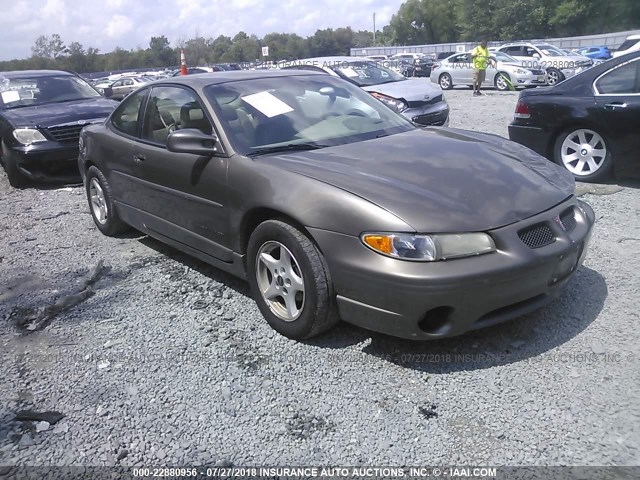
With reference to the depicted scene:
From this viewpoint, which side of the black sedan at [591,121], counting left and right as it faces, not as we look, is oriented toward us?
right

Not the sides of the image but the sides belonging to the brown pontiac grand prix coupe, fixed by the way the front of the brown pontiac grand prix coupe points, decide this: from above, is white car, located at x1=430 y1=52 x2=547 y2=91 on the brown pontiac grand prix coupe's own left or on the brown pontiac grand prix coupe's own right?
on the brown pontiac grand prix coupe's own left

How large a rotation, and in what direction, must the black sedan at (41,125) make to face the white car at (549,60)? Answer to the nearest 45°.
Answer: approximately 90° to its left

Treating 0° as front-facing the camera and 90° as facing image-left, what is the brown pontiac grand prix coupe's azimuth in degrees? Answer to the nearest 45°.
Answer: approximately 315°

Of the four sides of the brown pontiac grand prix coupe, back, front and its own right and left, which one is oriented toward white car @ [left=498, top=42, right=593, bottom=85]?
left

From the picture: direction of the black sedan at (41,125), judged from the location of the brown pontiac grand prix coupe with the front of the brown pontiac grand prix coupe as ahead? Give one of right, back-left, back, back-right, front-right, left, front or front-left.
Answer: back

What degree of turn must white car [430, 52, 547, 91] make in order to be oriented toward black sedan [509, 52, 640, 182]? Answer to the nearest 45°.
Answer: approximately 45° to its right
